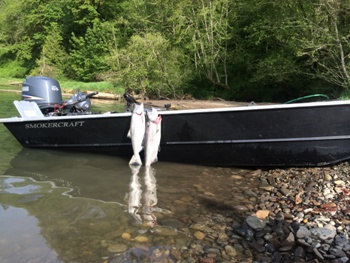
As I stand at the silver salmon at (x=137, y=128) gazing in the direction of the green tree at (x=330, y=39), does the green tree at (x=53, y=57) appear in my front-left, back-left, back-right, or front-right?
front-left

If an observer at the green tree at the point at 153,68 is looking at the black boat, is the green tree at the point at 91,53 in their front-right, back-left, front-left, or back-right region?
back-right

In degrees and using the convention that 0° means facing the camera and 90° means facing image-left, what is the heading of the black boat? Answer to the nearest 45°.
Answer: approximately 270°

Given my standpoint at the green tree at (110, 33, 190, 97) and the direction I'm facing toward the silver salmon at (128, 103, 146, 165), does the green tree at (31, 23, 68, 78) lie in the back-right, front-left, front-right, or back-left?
back-right

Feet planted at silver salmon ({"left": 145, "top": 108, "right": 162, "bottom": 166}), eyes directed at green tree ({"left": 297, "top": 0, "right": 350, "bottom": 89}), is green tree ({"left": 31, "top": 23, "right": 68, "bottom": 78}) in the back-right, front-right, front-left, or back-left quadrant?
front-left

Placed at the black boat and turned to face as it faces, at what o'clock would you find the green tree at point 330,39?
The green tree is roughly at 10 o'clock from the black boat.

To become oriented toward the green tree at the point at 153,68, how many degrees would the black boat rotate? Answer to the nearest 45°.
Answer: approximately 90° to its left

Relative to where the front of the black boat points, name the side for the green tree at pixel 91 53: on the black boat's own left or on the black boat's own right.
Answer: on the black boat's own left

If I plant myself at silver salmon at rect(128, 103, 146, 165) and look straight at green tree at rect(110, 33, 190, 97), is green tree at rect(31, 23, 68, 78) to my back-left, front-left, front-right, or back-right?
front-left

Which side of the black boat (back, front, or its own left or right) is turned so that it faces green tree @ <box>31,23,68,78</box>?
left

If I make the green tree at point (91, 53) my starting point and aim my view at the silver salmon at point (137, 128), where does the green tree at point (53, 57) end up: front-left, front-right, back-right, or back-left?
back-right
